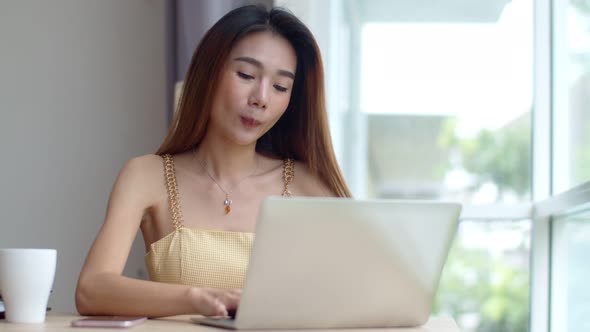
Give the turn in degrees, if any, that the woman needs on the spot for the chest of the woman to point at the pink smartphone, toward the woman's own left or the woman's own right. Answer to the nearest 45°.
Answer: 0° — they already face it

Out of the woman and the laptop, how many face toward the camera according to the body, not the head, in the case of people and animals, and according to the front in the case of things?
1

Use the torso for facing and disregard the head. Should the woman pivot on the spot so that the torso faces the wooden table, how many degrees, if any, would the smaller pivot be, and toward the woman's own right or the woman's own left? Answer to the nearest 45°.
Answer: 0° — they already face it

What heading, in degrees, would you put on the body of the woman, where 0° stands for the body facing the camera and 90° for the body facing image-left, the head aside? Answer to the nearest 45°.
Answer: approximately 0°

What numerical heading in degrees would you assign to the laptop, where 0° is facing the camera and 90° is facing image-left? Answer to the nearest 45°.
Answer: approximately 135°

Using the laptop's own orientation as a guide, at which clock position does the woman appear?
The woman is roughly at 1 o'clock from the laptop.

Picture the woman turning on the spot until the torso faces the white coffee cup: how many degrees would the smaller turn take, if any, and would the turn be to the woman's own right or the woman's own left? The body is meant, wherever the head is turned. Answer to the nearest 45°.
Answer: approximately 45° to the woman's own right
